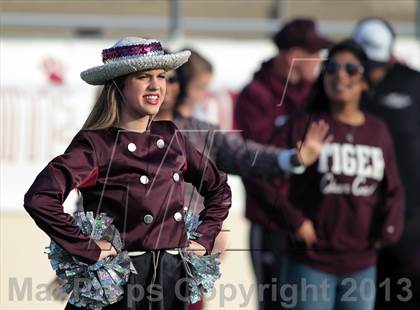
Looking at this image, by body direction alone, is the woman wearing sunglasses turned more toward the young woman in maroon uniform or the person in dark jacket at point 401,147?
the young woman in maroon uniform

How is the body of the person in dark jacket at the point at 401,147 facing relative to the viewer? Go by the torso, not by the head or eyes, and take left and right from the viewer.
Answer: facing the viewer and to the left of the viewer

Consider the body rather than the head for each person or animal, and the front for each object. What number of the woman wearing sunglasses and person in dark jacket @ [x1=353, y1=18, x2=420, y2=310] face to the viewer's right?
0

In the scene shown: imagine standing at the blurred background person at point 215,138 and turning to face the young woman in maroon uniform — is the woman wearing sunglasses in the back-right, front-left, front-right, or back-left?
back-left

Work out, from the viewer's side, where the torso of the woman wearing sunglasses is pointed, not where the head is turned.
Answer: toward the camera

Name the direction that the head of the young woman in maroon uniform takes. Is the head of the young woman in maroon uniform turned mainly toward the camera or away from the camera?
toward the camera

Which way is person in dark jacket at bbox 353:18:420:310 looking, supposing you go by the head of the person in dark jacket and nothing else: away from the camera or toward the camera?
toward the camera

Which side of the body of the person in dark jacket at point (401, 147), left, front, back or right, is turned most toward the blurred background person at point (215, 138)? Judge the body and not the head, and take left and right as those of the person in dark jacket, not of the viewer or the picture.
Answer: front

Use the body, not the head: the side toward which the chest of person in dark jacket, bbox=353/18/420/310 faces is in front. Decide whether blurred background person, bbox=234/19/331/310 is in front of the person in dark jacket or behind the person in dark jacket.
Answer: in front

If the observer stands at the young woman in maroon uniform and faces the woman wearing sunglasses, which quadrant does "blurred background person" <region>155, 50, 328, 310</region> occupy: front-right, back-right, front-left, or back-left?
front-left
